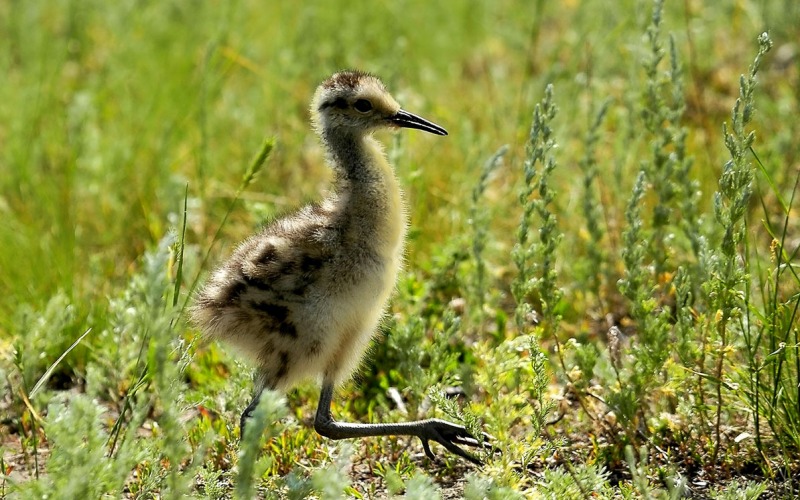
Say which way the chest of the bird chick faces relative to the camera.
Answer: to the viewer's right
